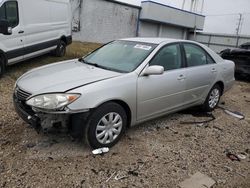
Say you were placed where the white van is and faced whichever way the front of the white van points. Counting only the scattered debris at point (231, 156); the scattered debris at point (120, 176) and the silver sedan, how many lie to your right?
0

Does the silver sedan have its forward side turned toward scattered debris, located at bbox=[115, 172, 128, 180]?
no

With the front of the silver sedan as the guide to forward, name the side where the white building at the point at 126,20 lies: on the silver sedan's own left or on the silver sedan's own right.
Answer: on the silver sedan's own right

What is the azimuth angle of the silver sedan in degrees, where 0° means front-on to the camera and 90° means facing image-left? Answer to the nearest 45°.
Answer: approximately 45°

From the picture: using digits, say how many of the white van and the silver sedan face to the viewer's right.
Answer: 0

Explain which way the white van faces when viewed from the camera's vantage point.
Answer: facing the viewer and to the left of the viewer

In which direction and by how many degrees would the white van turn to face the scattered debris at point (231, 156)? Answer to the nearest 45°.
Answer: approximately 90° to its left

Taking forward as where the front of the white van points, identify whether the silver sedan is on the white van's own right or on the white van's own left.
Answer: on the white van's own left

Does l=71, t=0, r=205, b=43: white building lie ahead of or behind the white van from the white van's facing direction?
behind

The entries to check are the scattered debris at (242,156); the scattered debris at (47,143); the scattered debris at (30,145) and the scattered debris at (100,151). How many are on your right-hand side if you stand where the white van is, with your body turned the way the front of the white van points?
0

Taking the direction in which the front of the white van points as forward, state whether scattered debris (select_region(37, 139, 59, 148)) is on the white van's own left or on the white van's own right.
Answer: on the white van's own left

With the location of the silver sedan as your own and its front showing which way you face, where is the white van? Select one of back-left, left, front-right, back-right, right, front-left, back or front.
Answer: right

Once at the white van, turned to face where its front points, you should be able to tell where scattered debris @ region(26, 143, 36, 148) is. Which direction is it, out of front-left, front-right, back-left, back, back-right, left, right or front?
front-left

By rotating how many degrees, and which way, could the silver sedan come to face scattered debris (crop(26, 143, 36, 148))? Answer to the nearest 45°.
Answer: approximately 45° to its right

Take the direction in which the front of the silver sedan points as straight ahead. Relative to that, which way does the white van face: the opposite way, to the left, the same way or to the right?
the same way

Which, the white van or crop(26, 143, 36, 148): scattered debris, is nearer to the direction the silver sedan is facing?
the scattered debris
